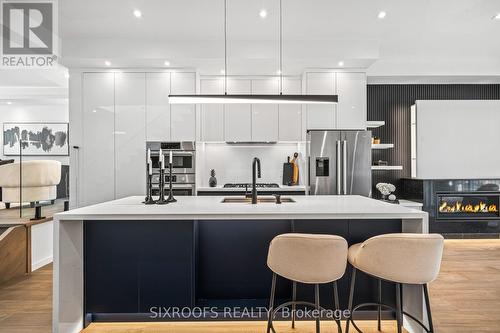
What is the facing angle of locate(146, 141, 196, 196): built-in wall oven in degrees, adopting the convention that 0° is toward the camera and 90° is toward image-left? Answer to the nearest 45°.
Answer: approximately 0°

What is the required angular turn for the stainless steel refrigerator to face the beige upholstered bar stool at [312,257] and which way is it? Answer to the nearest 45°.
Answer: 0° — it already faces it

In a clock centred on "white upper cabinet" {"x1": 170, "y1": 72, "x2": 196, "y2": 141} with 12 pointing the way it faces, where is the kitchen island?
The kitchen island is roughly at 12 o'clock from the white upper cabinet.

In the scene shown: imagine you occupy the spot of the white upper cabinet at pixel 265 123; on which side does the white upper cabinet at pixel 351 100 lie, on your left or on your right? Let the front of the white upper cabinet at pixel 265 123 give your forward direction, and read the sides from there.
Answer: on your left

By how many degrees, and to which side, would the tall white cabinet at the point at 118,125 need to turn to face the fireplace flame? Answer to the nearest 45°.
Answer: approximately 90° to its left

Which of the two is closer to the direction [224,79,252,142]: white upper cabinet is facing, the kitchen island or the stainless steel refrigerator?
the kitchen island

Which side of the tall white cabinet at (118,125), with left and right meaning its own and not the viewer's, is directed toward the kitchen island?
front

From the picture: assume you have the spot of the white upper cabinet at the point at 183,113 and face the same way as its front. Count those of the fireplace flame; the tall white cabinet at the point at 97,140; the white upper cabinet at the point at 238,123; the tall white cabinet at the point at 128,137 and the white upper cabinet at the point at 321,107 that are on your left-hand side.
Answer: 3
